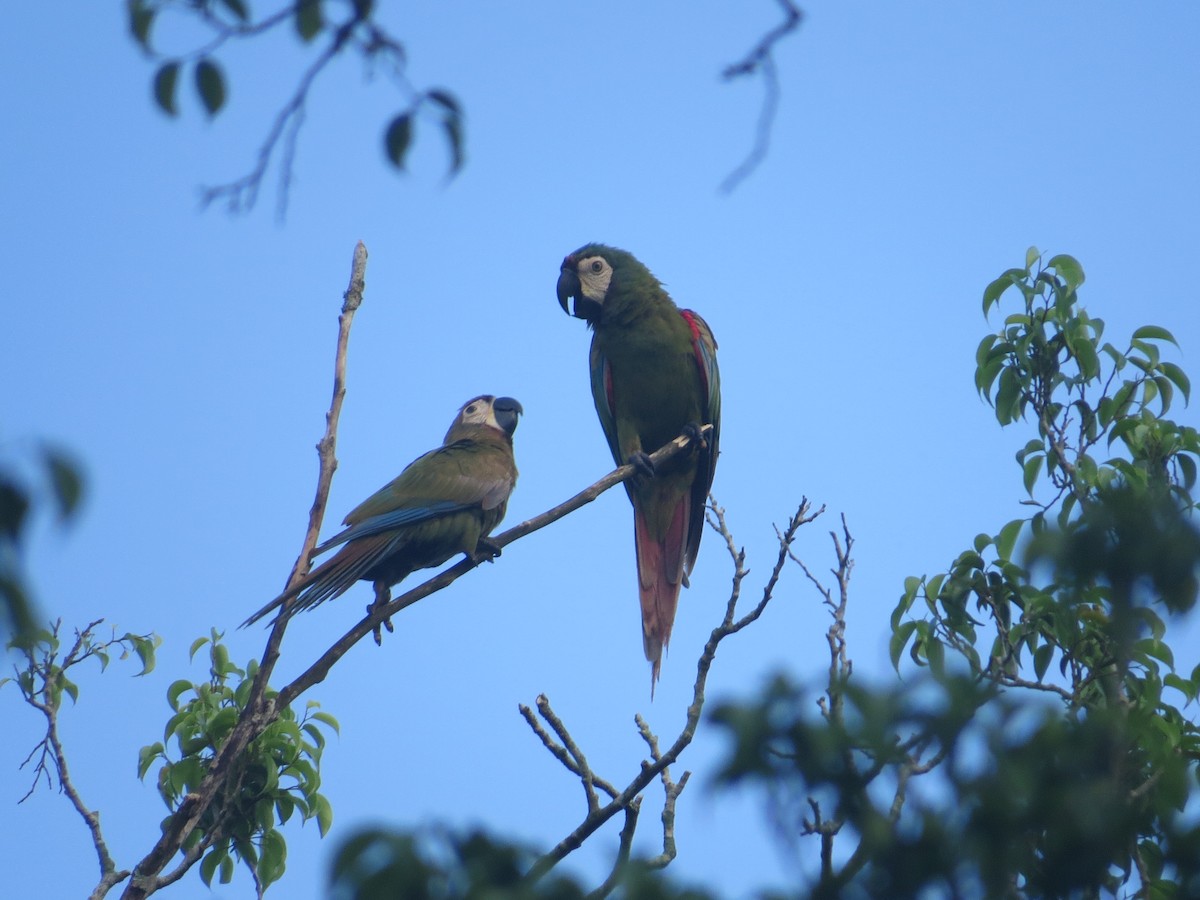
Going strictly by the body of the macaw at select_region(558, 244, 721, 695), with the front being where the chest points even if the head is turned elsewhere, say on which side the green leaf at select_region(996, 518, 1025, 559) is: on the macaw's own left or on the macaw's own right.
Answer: on the macaw's own left

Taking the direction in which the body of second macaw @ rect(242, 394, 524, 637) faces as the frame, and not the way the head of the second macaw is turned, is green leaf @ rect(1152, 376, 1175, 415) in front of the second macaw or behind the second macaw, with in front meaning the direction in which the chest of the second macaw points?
in front

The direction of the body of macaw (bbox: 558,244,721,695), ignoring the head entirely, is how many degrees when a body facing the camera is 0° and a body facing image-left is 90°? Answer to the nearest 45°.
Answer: approximately 45°

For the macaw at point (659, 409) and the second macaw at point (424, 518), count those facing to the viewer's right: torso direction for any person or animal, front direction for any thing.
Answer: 1

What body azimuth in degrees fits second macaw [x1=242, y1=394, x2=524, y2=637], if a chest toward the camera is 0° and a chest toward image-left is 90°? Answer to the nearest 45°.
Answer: approximately 270°

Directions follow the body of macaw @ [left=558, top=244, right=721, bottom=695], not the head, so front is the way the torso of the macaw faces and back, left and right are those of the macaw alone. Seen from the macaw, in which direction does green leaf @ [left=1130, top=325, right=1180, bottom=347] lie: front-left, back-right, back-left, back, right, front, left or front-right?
left

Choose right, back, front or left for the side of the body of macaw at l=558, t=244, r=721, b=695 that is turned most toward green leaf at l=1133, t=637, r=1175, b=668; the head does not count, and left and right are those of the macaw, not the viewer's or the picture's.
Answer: left

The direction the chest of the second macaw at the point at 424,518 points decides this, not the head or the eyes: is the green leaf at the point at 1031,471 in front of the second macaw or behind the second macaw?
in front

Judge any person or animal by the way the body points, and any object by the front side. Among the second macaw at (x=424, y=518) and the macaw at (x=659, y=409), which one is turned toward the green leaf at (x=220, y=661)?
the macaw
